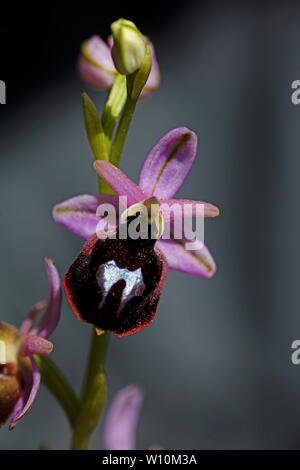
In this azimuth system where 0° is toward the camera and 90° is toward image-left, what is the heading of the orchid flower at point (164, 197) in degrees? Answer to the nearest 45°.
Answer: approximately 0°
